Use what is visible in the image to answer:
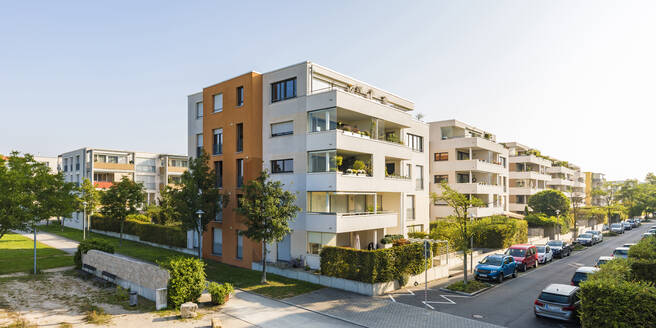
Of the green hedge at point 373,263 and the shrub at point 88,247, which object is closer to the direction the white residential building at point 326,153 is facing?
the green hedge

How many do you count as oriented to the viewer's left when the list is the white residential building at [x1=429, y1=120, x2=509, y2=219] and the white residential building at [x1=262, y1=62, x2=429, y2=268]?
0

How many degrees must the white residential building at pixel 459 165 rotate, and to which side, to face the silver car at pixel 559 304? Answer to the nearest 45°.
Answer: approximately 45° to its right

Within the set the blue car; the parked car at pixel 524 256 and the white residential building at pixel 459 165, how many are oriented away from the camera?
0

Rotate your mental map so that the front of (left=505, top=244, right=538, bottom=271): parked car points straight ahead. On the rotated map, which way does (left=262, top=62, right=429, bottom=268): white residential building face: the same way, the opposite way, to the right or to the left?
to the left

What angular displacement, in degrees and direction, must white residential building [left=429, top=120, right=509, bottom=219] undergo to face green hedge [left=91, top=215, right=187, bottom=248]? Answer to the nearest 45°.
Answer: approximately 90° to its right

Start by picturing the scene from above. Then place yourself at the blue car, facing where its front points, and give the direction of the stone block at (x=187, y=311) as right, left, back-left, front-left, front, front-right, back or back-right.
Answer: front

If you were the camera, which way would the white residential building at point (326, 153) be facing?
facing the viewer and to the right of the viewer

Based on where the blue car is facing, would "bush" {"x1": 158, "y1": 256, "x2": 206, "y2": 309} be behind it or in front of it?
in front

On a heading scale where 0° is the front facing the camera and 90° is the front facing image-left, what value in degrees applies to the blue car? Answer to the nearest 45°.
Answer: approximately 45°

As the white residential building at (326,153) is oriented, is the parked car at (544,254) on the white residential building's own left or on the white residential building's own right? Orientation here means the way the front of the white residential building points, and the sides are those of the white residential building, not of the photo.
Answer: on the white residential building's own left

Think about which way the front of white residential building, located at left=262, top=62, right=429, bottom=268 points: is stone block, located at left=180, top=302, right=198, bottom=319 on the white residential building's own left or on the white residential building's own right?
on the white residential building's own right

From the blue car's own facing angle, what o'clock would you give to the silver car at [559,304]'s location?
The silver car is roughly at 10 o'clock from the blue car.
